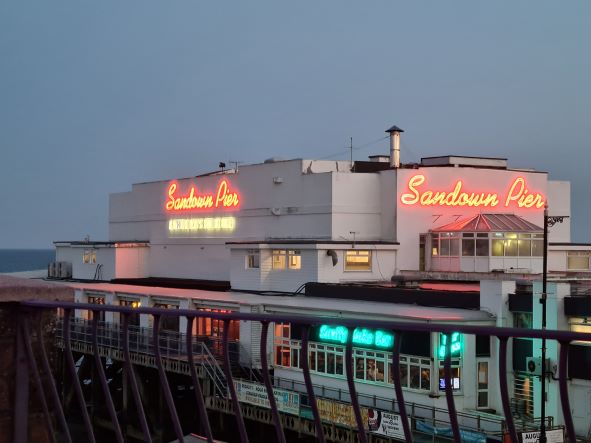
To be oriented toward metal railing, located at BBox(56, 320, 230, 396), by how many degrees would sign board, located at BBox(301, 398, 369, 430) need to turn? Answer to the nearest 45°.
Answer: approximately 90° to its right

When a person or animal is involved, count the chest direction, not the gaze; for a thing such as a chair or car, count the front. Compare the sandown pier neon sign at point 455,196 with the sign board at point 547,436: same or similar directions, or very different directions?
same or similar directions

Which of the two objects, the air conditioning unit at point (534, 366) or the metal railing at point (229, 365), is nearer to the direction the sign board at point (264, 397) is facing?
the metal railing

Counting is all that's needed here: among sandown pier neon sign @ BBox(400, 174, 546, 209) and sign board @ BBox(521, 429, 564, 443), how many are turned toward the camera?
2

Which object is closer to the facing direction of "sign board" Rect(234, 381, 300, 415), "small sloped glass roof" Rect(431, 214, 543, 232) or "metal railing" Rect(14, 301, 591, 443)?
the metal railing

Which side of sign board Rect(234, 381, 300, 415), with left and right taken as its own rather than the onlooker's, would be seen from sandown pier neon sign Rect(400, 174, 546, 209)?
back

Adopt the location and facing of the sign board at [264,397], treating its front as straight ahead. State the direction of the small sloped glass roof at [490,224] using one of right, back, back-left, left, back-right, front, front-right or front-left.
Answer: back

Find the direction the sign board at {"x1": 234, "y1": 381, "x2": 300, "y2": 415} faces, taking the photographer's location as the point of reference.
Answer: facing the viewer and to the left of the viewer

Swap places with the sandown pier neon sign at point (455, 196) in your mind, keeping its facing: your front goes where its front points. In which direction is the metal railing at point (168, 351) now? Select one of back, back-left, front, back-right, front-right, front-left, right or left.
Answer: front-right

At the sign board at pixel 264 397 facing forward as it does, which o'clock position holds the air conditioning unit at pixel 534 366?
The air conditioning unit is roughly at 8 o'clock from the sign board.

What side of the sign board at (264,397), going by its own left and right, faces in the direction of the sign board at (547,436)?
left

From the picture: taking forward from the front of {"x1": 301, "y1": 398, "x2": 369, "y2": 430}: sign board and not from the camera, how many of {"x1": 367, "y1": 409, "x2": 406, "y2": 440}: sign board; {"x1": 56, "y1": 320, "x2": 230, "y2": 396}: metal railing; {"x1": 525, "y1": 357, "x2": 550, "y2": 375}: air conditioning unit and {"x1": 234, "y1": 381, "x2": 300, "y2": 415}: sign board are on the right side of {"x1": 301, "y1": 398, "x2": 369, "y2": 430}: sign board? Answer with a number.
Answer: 2

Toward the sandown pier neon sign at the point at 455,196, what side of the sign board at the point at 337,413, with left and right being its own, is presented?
back

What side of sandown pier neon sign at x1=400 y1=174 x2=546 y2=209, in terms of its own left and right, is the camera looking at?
front
